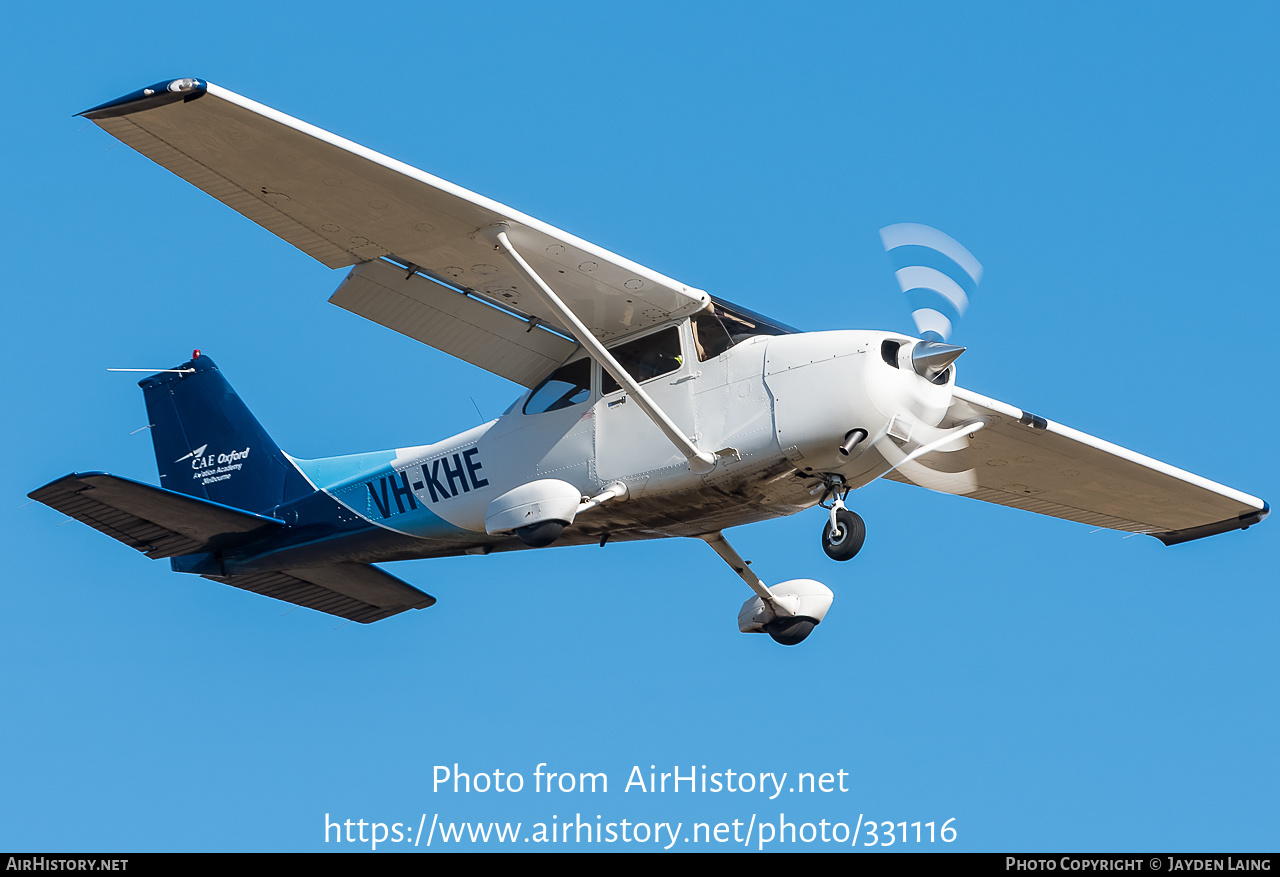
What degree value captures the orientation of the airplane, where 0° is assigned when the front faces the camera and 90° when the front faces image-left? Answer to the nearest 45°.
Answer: approximately 315°
